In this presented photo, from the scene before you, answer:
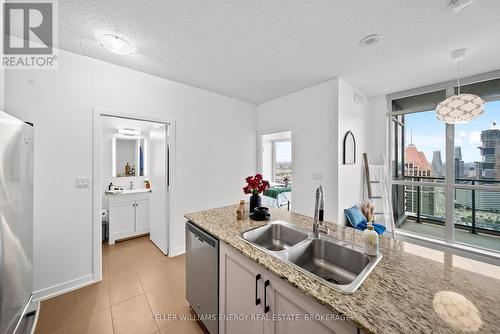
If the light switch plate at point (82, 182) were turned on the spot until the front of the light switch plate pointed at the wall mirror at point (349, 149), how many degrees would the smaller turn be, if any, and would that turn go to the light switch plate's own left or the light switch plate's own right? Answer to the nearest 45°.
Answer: approximately 45° to the light switch plate's own left

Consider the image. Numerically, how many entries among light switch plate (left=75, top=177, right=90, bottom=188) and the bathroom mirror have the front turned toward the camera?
2

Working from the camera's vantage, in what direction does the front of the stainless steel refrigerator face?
facing the viewer and to the right of the viewer

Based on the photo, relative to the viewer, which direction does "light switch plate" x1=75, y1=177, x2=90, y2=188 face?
toward the camera

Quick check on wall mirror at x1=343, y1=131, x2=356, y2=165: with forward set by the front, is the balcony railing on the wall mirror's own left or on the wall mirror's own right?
on the wall mirror's own left

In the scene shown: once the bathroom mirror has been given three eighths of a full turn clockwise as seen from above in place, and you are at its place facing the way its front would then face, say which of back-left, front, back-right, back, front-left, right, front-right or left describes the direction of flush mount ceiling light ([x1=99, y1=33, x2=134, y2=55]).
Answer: back-left

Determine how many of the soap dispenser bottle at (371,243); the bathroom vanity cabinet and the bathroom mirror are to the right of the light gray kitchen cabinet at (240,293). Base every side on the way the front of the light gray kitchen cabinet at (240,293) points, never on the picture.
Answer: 2

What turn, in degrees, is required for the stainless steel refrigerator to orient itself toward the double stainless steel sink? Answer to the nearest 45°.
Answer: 0° — it already faces it

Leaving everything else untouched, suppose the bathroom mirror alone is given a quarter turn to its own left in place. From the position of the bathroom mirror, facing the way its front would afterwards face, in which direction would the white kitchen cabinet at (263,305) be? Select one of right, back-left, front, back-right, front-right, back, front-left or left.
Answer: right

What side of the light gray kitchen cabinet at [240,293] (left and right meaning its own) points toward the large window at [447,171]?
back

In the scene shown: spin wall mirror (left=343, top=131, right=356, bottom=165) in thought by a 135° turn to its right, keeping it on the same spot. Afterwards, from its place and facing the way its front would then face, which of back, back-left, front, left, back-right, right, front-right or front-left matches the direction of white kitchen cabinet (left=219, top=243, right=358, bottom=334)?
left

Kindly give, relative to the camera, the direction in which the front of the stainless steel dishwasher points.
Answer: facing the viewer and to the left of the viewer

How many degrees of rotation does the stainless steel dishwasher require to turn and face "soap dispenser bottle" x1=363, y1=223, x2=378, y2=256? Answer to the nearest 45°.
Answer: approximately 90° to its left
